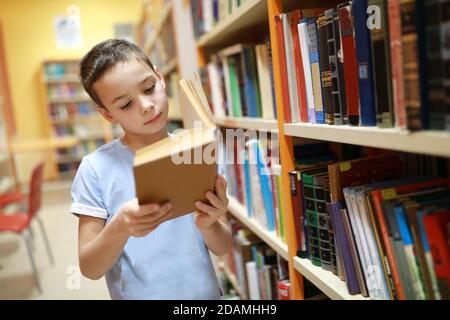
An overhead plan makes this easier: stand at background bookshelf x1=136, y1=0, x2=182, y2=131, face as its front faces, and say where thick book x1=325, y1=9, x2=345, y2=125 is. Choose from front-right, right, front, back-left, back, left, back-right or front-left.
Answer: front-left

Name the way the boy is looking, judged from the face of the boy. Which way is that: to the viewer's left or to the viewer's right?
to the viewer's right

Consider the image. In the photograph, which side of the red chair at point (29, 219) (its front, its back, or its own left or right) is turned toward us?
left

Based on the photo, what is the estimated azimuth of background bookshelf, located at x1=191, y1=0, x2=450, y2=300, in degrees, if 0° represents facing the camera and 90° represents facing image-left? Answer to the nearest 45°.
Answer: approximately 45°

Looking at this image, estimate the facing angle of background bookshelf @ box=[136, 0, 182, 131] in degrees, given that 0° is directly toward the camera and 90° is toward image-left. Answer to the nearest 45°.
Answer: approximately 45°

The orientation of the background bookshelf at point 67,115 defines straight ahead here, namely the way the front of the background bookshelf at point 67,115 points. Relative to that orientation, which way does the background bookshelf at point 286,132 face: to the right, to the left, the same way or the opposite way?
to the right

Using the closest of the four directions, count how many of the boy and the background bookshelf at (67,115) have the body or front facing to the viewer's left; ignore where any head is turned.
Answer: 0

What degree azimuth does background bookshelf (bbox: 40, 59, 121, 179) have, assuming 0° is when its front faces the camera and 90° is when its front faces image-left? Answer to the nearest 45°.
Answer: approximately 0°

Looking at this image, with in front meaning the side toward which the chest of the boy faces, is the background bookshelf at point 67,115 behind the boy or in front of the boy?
behind

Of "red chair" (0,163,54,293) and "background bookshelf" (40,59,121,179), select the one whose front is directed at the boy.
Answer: the background bookshelf

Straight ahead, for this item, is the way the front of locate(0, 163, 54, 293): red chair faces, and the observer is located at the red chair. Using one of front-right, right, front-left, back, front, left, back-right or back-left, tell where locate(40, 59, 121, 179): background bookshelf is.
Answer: right

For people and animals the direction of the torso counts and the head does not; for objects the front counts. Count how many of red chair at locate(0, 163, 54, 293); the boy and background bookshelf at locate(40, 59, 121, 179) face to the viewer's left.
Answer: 1
